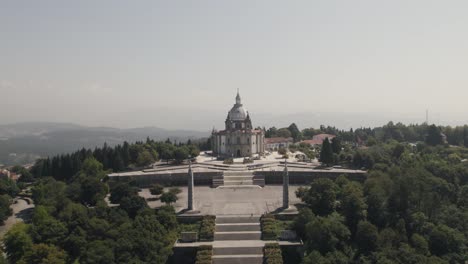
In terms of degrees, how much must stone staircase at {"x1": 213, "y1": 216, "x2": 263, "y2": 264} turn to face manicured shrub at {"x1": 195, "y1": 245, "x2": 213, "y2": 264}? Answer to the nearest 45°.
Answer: approximately 45° to its right

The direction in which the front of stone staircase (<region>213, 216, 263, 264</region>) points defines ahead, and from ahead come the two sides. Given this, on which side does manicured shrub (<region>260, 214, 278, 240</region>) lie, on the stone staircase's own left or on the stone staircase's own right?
on the stone staircase's own left

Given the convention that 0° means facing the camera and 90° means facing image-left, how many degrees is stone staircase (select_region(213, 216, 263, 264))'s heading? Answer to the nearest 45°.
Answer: approximately 0°

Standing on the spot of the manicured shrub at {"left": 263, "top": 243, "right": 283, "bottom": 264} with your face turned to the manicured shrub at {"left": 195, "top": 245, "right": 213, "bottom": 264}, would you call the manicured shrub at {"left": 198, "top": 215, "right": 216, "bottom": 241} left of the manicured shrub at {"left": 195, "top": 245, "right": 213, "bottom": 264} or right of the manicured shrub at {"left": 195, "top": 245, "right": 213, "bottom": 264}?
right

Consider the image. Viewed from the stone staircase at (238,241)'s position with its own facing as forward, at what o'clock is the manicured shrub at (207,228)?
The manicured shrub is roughly at 4 o'clock from the stone staircase.

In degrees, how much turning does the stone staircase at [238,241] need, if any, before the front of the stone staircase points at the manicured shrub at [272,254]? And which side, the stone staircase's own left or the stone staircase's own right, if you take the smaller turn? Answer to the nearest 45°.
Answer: approximately 45° to the stone staircase's own left
